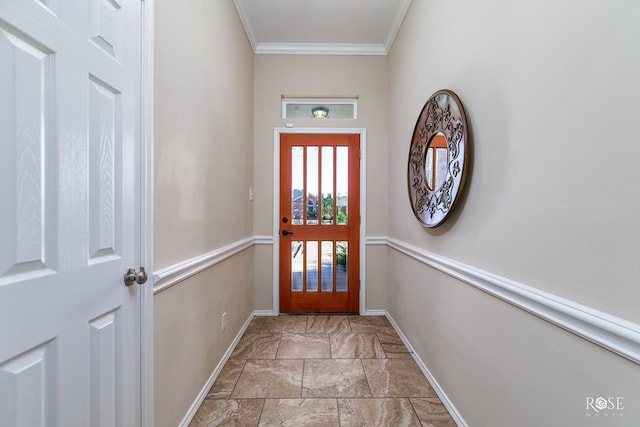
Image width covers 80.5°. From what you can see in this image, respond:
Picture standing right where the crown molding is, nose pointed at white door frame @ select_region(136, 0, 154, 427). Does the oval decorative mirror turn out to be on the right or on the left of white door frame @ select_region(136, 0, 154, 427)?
left

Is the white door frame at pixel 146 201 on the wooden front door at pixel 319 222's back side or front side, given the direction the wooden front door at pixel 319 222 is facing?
on the front side

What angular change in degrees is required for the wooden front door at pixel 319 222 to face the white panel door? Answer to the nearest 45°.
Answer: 0° — it already faces it

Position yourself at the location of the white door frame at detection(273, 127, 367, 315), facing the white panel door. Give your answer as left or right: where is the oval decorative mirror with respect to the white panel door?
left

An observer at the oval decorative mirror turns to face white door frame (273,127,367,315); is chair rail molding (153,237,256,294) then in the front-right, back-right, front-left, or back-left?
front-left

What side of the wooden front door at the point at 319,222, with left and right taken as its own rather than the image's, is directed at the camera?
front

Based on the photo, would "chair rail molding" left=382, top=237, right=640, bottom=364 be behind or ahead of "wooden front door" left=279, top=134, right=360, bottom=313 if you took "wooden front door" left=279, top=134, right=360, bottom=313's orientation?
ahead
